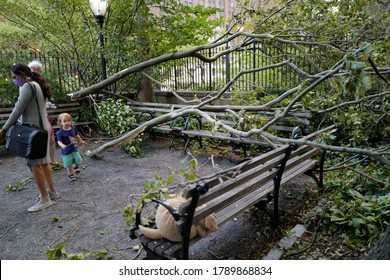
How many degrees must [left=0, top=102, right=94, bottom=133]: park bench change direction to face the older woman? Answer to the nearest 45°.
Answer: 0° — it already faces them

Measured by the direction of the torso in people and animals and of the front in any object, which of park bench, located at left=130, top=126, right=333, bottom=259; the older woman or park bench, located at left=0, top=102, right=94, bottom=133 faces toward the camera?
park bench, located at left=0, top=102, right=94, bottom=133

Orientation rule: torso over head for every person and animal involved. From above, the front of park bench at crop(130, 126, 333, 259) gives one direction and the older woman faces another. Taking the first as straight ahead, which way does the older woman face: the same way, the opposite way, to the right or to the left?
to the left

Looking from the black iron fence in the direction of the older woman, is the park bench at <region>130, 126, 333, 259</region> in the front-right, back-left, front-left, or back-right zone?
front-left

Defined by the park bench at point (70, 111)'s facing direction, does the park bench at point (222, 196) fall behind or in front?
in front

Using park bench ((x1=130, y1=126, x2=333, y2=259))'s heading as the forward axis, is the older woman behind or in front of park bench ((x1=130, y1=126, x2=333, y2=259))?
in front

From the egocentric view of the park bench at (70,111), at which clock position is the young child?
The young child is roughly at 12 o'clock from the park bench.

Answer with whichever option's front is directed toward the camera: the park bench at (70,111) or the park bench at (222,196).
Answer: the park bench at (70,111)

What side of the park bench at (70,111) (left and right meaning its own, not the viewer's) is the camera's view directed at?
front

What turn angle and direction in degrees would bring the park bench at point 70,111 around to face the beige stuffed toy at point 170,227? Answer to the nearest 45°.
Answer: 0° — it already faces it
